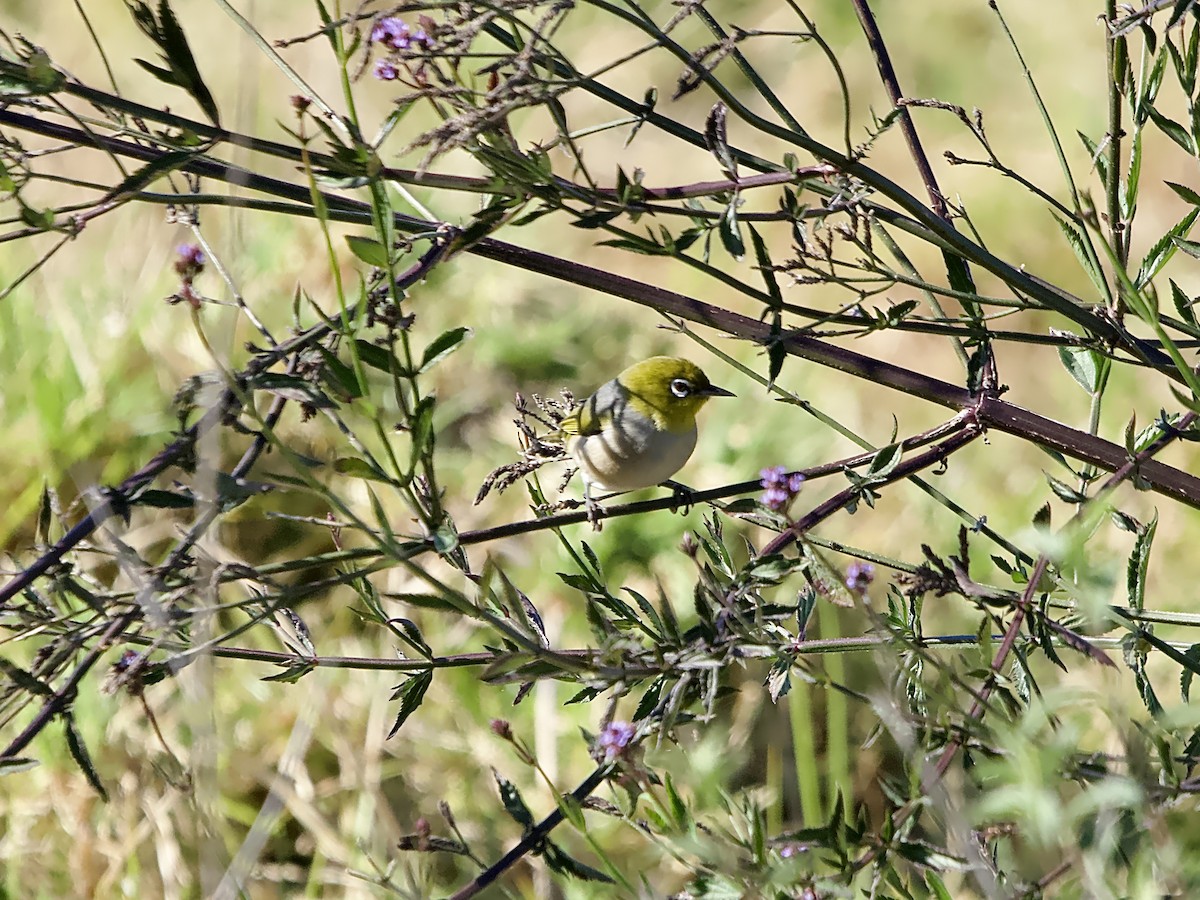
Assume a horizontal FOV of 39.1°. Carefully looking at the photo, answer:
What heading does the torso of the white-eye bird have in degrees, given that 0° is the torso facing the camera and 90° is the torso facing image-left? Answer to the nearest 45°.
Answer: approximately 315°

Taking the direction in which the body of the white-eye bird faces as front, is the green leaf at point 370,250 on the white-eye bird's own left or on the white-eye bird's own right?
on the white-eye bird's own right

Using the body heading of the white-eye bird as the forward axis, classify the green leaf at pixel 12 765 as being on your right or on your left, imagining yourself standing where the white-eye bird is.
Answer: on your right

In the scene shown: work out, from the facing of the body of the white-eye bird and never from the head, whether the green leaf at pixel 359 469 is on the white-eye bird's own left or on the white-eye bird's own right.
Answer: on the white-eye bird's own right

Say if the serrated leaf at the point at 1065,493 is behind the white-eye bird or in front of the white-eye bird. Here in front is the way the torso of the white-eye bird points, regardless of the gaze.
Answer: in front

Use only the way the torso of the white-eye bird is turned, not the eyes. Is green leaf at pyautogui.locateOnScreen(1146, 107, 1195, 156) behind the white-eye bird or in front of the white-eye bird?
in front
